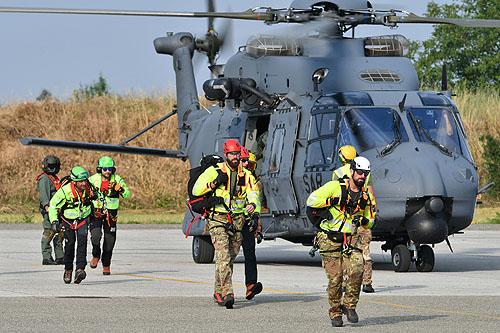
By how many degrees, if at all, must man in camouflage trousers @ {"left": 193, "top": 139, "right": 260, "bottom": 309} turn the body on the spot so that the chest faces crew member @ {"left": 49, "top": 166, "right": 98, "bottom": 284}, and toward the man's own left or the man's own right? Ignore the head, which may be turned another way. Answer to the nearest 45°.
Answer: approximately 135° to the man's own right

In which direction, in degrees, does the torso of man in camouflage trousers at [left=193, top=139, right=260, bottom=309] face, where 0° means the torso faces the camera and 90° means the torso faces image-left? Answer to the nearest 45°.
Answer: approximately 0°

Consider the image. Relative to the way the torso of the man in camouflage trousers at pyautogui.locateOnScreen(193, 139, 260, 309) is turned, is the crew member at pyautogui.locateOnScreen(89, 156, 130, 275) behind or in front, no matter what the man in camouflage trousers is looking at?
behind

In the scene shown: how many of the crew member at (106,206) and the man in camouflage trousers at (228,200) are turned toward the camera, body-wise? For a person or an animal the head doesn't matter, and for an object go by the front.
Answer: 2

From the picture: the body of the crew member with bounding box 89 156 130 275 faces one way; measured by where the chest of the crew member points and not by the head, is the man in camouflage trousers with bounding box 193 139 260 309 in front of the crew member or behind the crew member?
in front

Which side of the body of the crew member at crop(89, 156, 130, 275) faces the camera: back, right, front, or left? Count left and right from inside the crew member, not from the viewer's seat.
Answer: front

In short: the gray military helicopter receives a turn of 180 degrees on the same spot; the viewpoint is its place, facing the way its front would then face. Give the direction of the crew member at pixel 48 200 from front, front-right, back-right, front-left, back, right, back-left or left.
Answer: front-left

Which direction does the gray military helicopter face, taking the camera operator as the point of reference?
facing the viewer and to the right of the viewer

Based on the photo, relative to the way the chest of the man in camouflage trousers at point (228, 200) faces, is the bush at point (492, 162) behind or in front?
behind

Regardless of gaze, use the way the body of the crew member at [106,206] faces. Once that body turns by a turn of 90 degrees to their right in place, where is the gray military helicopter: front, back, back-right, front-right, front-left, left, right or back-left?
back
